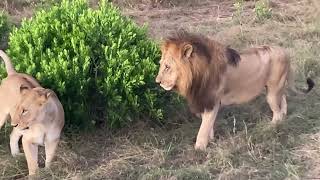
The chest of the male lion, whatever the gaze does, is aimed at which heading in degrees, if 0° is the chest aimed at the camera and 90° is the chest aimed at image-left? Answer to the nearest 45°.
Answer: approximately 45°

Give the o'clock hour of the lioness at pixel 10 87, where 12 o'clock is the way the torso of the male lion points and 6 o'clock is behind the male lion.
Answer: The lioness is roughly at 1 o'clock from the male lion.

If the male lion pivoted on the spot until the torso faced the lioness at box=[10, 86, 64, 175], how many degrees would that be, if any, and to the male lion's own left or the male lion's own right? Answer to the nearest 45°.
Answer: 0° — it already faces it

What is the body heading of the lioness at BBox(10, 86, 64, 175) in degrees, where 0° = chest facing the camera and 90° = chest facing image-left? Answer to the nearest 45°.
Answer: approximately 45°
